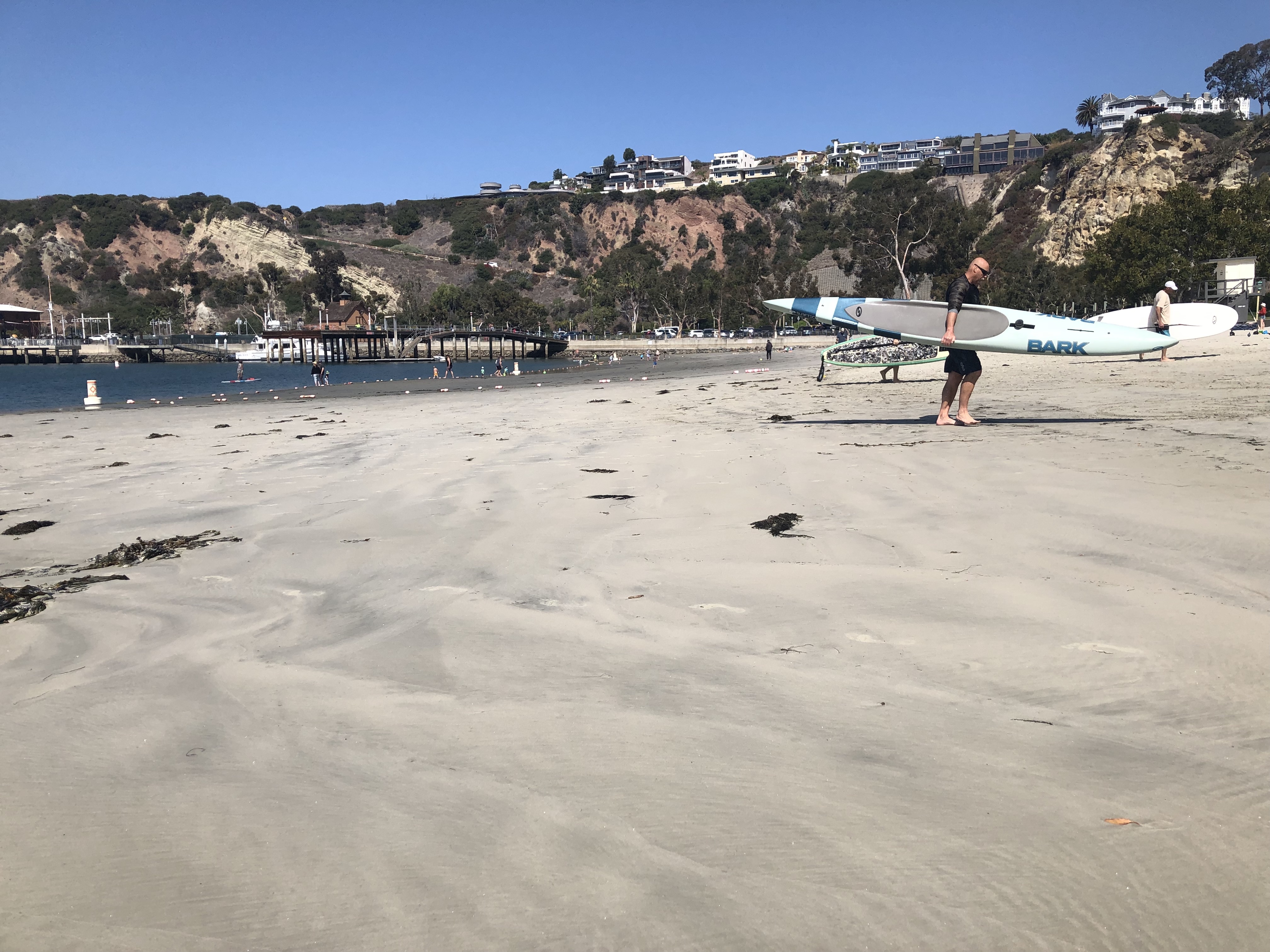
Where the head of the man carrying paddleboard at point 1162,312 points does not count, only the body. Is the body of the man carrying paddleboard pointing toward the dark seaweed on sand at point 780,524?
no

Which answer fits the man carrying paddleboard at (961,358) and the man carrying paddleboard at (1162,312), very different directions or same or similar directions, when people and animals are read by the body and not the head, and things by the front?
same or similar directions

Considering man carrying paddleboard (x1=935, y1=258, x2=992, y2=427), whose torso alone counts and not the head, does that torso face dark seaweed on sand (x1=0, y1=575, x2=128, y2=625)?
no

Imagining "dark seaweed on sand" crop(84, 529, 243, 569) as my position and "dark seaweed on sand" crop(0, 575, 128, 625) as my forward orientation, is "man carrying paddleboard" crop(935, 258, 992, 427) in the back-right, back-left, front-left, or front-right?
back-left

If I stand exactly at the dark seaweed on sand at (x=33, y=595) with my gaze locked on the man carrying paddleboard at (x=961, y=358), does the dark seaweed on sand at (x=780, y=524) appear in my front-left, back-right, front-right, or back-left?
front-right
